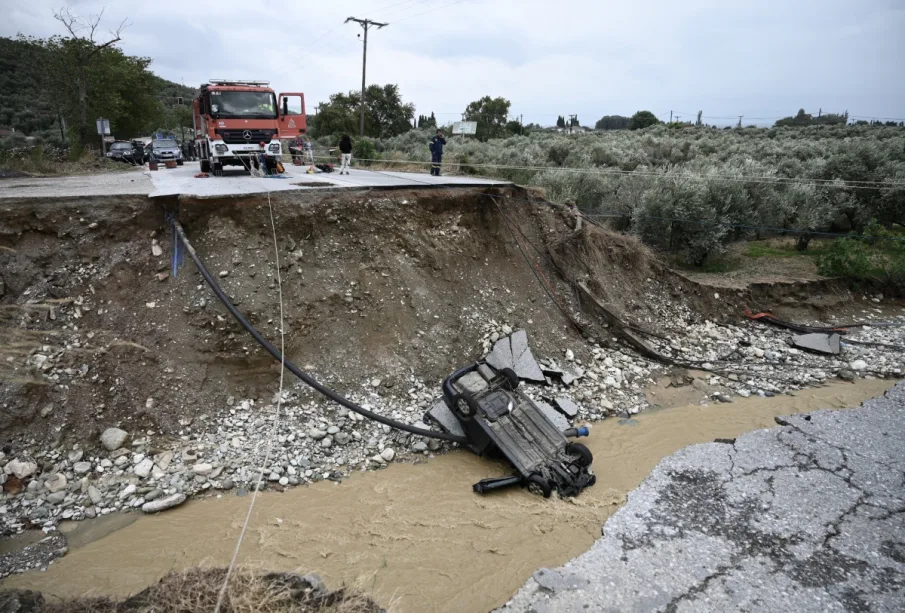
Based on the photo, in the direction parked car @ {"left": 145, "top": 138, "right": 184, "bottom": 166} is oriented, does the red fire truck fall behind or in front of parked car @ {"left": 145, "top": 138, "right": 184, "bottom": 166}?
in front

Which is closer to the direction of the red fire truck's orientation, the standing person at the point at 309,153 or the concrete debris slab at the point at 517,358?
the concrete debris slab

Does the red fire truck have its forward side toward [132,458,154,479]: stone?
yes

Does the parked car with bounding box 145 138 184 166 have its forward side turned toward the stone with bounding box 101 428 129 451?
yes

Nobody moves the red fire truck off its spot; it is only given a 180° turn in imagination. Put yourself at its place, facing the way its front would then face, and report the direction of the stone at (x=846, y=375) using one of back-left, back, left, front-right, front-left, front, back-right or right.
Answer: back-right

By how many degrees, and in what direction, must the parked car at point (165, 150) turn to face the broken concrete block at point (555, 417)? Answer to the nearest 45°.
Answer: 0° — it already faces it

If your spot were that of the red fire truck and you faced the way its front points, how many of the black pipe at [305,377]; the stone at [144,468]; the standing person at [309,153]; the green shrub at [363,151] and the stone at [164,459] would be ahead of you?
3

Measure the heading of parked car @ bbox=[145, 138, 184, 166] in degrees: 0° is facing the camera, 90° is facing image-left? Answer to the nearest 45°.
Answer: approximately 0°

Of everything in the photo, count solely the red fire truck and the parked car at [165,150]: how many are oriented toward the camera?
2

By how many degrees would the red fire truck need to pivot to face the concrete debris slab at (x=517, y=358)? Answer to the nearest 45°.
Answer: approximately 45° to its left
